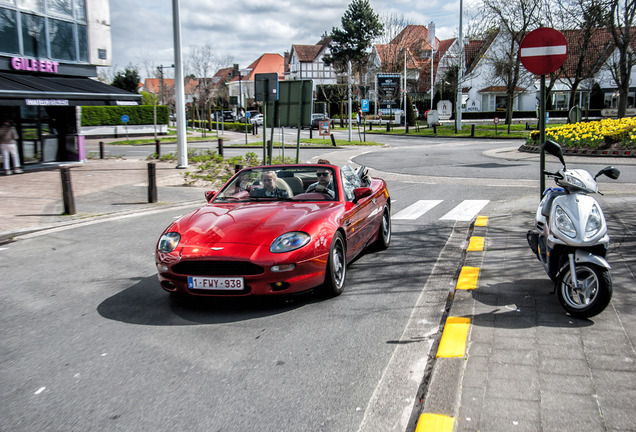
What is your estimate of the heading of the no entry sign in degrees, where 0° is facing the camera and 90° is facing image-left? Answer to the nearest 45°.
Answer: approximately 0°

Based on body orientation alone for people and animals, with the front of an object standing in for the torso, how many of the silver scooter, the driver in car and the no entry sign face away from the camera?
0

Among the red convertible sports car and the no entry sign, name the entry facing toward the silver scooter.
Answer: the no entry sign

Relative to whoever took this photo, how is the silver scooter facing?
facing the viewer and to the right of the viewer

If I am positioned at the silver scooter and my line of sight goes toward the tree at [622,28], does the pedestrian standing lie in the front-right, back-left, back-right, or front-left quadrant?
front-left

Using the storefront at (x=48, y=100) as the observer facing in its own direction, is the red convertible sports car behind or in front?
in front

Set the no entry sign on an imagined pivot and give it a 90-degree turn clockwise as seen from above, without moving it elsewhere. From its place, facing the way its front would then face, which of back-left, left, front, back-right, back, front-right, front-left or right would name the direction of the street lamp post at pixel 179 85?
front-right

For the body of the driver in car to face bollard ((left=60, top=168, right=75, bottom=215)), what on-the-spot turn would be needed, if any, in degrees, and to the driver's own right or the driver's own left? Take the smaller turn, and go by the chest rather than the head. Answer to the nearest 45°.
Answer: approximately 90° to the driver's own right

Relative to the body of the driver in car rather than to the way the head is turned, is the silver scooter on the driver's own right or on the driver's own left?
on the driver's own left

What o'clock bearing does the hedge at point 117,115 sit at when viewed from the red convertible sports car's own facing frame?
The hedge is roughly at 4 o'clock from the red convertible sports car.

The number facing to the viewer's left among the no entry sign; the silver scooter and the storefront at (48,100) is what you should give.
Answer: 0

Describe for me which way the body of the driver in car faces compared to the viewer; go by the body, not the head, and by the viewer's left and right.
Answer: facing the viewer and to the left of the viewer

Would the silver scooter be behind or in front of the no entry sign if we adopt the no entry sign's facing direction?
in front

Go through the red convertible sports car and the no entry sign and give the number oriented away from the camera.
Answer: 0
